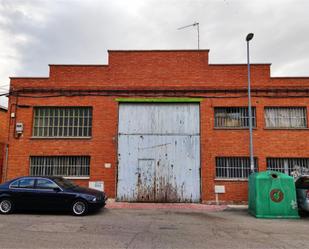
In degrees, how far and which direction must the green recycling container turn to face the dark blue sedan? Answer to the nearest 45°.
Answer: approximately 45° to its right

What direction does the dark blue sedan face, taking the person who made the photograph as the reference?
facing to the right of the viewer

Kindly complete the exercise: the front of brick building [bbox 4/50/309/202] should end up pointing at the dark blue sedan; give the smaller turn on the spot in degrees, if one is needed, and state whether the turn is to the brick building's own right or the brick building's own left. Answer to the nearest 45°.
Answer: approximately 45° to the brick building's own right

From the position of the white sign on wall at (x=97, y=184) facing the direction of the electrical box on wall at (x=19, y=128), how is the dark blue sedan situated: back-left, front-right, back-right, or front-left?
front-left

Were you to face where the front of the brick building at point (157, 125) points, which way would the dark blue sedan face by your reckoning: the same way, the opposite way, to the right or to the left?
to the left

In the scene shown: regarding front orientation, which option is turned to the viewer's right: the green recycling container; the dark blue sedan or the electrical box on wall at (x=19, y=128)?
the dark blue sedan

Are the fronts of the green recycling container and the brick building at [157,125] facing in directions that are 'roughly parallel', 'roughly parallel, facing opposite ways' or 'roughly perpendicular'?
roughly parallel

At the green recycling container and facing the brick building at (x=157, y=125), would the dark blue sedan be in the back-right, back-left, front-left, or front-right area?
front-left

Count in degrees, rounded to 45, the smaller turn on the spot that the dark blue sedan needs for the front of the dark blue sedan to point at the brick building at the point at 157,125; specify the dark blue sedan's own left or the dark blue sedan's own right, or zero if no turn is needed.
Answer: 0° — it already faces it

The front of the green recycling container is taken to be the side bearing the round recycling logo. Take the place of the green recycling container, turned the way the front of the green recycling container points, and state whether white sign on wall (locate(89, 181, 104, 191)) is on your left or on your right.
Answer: on your right

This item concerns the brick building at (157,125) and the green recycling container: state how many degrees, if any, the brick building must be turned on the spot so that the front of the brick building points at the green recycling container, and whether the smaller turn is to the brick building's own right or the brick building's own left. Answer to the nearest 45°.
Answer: approximately 45° to the brick building's own left

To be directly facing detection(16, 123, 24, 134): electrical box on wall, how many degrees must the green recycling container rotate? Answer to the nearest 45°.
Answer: approximately 90° to its right

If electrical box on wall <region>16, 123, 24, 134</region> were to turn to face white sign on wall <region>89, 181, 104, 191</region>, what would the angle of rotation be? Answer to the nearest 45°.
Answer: approximately 45° to its left

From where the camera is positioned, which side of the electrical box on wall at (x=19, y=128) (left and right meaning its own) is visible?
front

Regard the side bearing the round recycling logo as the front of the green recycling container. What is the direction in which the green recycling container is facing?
toward the camera
